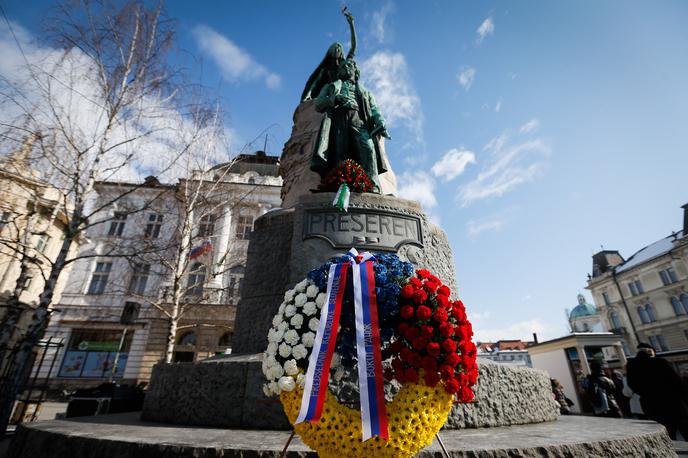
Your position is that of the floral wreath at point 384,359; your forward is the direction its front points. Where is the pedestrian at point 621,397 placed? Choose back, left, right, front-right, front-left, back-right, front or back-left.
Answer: back-left

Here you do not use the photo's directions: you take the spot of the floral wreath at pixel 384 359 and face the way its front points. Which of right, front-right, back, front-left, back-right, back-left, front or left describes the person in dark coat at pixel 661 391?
back-left

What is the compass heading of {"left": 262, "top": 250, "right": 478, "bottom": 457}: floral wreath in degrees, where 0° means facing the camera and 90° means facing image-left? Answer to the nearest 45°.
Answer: approximately 0°

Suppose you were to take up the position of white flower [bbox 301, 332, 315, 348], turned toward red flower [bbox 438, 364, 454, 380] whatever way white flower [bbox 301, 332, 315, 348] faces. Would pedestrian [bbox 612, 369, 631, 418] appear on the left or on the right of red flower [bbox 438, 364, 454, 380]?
left

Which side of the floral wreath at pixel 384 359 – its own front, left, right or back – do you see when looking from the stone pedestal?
back

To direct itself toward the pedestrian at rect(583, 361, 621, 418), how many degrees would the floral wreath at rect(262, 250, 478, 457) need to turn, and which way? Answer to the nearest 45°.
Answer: approximately 135° to its left
